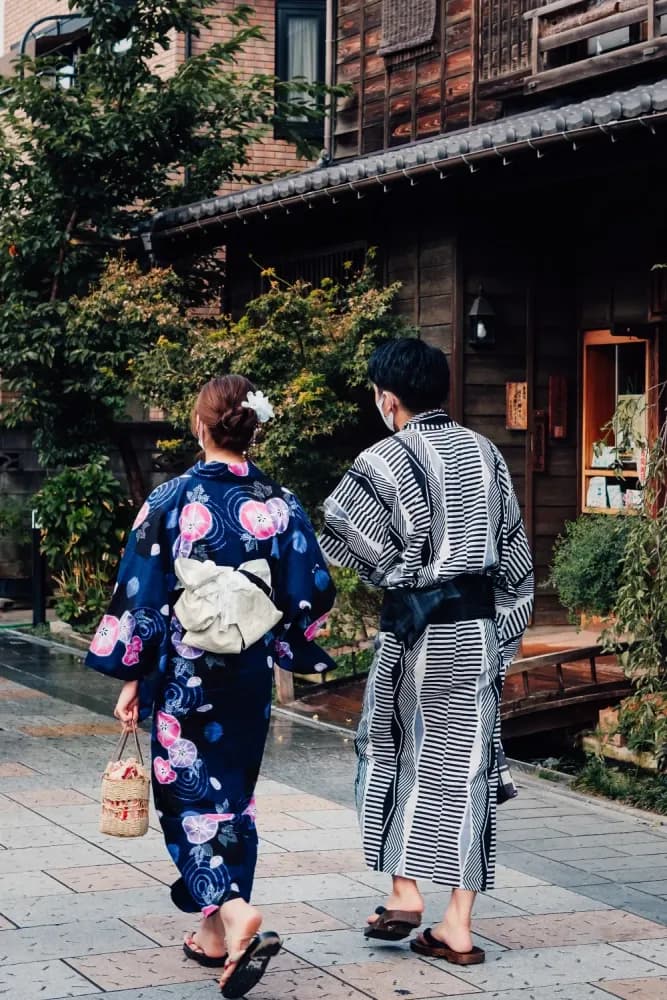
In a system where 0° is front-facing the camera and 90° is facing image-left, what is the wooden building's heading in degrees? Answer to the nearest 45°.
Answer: approximately 45°

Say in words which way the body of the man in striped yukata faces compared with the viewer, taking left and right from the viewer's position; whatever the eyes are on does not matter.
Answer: facing away from the viewer and to the left of the viewer

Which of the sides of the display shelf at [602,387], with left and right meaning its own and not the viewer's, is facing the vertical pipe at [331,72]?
right

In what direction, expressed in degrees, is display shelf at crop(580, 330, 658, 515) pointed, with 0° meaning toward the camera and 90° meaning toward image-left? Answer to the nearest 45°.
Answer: approximately 45°

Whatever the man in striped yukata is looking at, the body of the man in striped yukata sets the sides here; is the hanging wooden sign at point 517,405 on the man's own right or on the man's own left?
on the man's own right

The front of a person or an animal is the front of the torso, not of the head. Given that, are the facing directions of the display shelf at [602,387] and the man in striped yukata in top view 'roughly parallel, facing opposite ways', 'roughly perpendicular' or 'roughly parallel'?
roughly perpendicular

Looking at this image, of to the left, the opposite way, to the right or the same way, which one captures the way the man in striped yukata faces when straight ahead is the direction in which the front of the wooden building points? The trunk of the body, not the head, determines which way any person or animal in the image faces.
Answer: to the right

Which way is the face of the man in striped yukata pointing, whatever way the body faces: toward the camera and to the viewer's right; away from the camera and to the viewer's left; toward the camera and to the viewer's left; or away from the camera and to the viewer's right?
away from the camera and to the viewer's left
